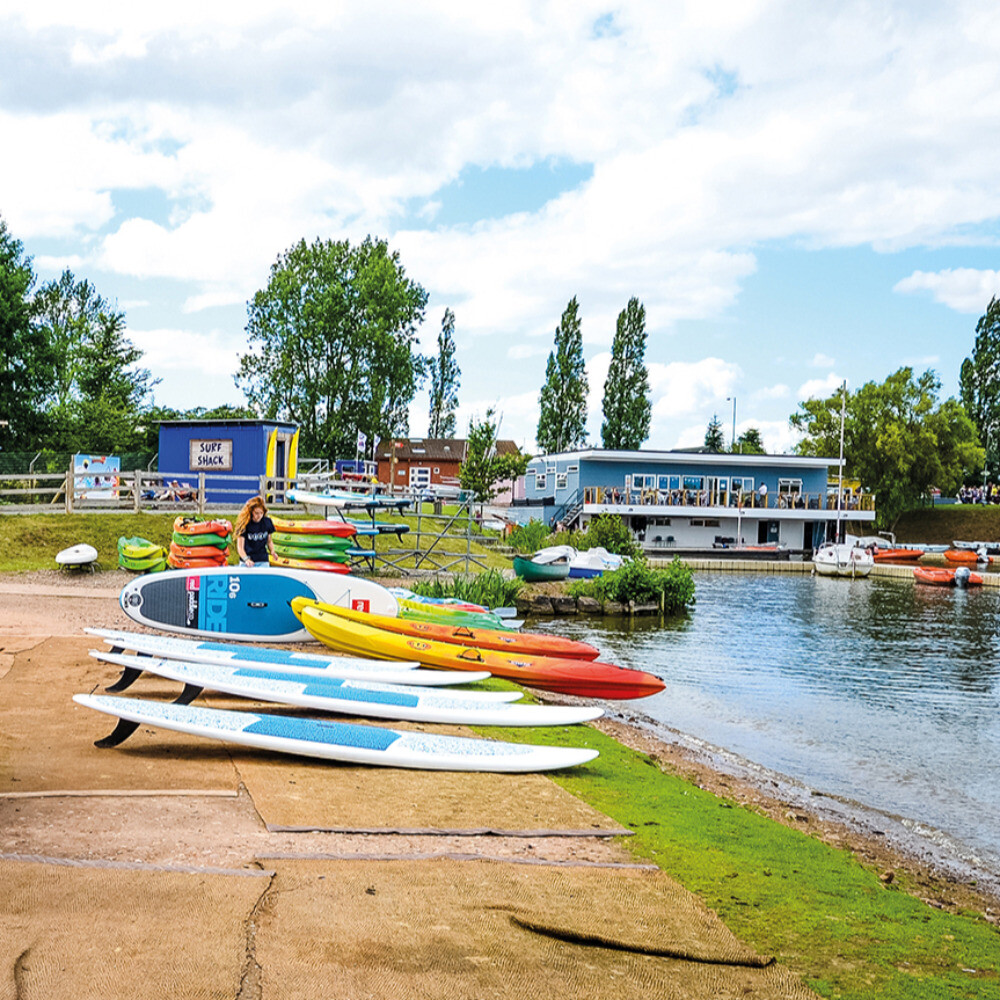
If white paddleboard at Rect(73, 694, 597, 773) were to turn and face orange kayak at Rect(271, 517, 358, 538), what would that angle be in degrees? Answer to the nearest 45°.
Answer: approximately 90° to its left

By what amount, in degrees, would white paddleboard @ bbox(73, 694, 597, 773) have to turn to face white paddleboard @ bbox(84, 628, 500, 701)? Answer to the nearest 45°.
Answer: approximately 90° to its left

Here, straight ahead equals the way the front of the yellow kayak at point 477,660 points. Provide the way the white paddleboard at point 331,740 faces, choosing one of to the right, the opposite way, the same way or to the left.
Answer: the same way

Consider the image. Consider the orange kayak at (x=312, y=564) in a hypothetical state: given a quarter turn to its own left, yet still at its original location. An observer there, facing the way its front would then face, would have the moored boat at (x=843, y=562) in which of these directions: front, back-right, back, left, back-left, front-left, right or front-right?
front-right

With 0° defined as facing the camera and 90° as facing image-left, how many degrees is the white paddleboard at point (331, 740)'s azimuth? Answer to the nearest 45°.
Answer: approximately 270°

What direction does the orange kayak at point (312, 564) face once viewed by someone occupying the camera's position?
facing to the right of the viewer

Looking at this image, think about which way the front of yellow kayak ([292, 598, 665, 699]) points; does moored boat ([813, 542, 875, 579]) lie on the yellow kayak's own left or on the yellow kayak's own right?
on the yellow kayak's own left

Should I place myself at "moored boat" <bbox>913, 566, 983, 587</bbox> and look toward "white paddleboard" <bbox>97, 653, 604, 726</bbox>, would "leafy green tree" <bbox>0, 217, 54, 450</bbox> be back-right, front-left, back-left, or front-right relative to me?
front-right

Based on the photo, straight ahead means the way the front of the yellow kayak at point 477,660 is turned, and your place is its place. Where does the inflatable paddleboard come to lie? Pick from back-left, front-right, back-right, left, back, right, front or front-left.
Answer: back

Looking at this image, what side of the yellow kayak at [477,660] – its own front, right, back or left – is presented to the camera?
right
